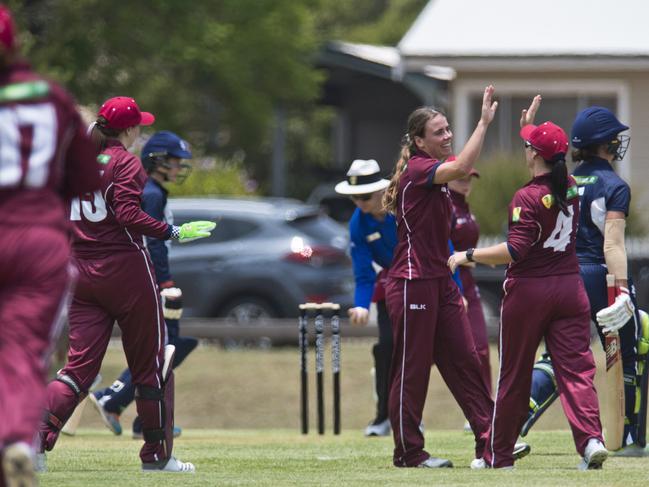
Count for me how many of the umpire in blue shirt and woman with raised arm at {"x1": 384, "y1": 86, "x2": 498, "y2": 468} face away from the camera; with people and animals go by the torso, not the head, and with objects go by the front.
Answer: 0

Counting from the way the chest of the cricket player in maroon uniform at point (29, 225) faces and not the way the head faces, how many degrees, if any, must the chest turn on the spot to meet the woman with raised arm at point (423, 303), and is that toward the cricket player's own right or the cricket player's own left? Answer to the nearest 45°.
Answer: approximately 45° to the cricket player's own right

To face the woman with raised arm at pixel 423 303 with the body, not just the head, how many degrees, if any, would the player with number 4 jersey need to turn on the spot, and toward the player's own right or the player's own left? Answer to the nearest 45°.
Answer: approximately 45° to the player's own left

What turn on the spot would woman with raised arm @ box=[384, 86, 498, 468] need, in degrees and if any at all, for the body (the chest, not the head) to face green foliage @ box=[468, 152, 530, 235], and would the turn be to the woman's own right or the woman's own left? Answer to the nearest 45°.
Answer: approximately 135° to the woman's own left

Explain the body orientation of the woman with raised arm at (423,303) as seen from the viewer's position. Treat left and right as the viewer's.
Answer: facing the viewer and to the right of the viewer

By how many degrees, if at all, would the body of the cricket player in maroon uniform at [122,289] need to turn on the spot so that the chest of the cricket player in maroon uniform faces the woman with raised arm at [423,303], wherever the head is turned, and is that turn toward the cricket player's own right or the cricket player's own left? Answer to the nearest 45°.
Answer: approximately 45° to the cricket player's own right

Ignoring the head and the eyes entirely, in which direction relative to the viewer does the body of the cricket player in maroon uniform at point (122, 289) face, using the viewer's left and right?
facing away from the viewer and to the right of the viewer

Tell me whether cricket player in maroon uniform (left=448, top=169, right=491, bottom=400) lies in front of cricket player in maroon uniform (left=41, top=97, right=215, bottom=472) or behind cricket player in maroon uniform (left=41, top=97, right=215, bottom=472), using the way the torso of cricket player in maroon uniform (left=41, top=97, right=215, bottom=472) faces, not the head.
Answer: in front

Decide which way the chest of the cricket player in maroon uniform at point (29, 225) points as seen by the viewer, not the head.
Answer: away from the camera

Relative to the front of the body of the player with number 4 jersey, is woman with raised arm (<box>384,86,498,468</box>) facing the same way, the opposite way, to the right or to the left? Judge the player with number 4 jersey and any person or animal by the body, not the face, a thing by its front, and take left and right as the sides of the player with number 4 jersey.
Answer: the opposite way

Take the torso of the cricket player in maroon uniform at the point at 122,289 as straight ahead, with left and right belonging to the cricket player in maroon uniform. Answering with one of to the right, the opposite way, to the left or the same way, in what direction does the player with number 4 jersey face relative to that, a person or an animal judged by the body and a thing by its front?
to the left

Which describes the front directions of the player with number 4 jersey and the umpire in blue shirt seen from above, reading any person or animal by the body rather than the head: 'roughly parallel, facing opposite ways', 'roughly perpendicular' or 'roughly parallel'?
roughly perpendicular

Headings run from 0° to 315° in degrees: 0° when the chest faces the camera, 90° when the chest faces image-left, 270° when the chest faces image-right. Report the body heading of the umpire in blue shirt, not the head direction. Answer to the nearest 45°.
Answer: approximately 45°

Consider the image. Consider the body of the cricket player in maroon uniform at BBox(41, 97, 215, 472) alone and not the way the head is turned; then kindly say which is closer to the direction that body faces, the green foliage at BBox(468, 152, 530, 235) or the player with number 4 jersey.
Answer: the green foliage

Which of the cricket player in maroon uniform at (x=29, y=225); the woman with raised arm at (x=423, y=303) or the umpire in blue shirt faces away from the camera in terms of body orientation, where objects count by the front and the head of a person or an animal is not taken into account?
the cricket player in maroon uniform

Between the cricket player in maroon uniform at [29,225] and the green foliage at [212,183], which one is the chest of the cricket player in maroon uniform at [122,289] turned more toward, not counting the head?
the green foliage
